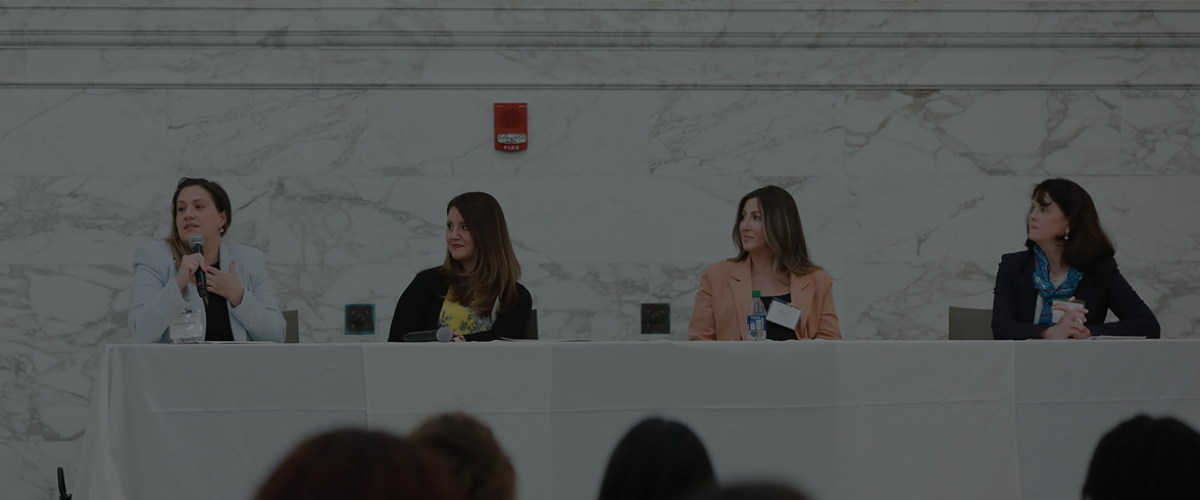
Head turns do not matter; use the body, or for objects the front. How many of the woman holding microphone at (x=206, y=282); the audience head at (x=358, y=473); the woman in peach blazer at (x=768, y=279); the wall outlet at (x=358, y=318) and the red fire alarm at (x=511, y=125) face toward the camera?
4

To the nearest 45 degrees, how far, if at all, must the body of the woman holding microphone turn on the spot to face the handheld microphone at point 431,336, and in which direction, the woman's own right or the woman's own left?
approximately 45° to the woman's own left

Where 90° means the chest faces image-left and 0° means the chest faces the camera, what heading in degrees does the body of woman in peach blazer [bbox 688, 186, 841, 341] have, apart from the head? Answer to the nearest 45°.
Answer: approximately 0°

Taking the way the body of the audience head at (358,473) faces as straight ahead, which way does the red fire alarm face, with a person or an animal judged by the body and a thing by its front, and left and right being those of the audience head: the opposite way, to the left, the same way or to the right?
the opposite way

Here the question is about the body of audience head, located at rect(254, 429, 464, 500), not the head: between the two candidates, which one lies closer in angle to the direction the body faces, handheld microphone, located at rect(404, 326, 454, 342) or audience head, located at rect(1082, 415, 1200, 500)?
the handheld microphone

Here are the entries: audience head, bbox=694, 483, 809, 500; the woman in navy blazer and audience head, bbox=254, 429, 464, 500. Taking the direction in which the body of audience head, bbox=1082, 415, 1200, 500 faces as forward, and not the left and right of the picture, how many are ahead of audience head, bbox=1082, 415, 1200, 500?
1

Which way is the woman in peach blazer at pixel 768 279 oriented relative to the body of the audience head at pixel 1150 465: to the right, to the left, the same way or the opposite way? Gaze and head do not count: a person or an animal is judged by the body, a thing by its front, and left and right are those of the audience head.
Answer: the opposite way

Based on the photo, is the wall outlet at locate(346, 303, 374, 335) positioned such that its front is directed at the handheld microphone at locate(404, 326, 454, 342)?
yes

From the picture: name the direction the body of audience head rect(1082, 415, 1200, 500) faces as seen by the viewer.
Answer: away from the camera
